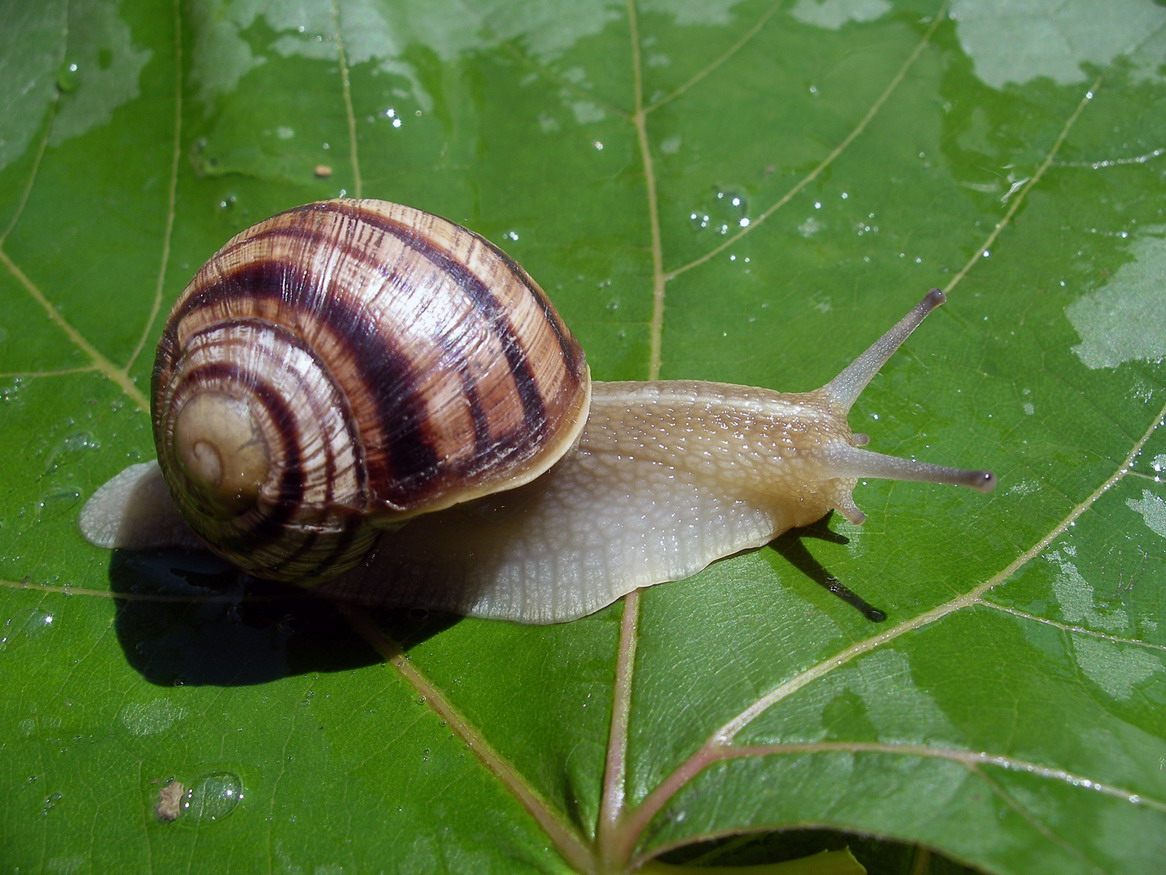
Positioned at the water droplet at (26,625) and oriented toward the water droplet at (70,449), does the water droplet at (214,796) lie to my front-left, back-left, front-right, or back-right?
back-right

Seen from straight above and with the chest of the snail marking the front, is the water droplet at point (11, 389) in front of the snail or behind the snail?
behind

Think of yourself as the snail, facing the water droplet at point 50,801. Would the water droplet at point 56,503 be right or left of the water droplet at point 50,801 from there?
right

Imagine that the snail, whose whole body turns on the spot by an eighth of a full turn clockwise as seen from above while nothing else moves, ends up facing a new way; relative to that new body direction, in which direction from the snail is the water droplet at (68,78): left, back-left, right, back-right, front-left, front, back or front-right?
back

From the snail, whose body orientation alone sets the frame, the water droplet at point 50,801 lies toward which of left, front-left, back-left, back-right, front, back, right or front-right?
back-right

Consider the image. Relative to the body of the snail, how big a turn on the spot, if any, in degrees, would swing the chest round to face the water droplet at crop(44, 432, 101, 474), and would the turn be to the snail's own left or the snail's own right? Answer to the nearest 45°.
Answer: approximately 180°

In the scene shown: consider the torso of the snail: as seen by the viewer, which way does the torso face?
to the viewer's right

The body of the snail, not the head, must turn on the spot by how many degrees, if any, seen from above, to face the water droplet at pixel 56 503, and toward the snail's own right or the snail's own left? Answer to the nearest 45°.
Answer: approximately 180°

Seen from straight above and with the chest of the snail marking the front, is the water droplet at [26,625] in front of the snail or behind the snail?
behind
